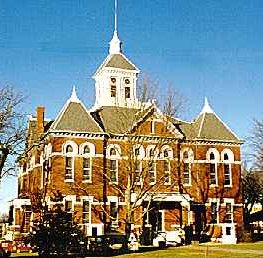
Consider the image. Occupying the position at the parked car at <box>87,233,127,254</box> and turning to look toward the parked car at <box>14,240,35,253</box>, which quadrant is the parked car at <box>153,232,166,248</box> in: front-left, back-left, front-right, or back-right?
back-right
